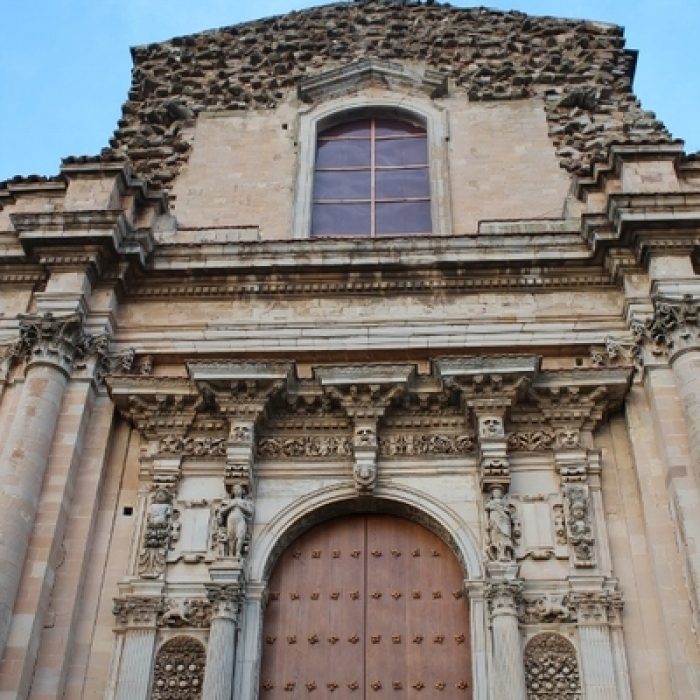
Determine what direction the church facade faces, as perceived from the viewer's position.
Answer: facing the viewer
